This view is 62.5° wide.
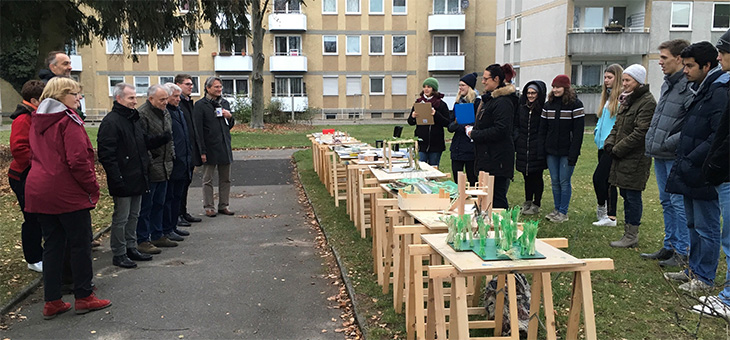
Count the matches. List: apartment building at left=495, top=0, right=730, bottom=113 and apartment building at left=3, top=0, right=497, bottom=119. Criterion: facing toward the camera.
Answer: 2

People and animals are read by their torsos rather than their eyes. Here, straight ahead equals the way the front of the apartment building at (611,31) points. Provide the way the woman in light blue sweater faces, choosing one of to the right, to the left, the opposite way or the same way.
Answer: to the right

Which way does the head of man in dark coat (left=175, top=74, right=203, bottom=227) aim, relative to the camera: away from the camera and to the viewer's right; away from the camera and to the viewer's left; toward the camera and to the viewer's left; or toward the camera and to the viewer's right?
toward the camera and to the viewer's right

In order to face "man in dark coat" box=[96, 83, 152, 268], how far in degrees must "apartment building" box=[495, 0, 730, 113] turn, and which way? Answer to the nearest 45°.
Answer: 0° — it already faces them

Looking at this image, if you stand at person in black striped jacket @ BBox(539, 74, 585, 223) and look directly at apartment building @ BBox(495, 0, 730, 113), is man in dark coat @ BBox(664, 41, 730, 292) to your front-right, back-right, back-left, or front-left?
back-right

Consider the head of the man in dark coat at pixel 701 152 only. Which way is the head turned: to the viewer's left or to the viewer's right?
to the viewer's left

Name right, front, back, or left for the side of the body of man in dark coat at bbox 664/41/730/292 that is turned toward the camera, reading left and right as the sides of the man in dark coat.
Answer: left

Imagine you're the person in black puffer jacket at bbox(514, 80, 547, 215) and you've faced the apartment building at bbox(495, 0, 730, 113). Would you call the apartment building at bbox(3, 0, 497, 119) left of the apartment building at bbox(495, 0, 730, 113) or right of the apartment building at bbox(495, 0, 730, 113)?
left

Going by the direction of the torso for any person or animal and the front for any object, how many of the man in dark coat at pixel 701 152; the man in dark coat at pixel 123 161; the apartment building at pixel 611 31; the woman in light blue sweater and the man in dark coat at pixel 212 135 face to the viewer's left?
2

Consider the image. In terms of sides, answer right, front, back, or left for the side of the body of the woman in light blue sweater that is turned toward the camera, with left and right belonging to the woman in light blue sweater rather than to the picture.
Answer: left

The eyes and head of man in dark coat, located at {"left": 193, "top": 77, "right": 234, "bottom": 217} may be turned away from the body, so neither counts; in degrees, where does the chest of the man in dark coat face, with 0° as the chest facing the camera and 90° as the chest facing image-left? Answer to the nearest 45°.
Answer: approximately 315°

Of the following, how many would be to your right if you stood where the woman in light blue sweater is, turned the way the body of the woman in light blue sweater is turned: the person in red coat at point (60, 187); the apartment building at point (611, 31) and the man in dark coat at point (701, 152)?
1
